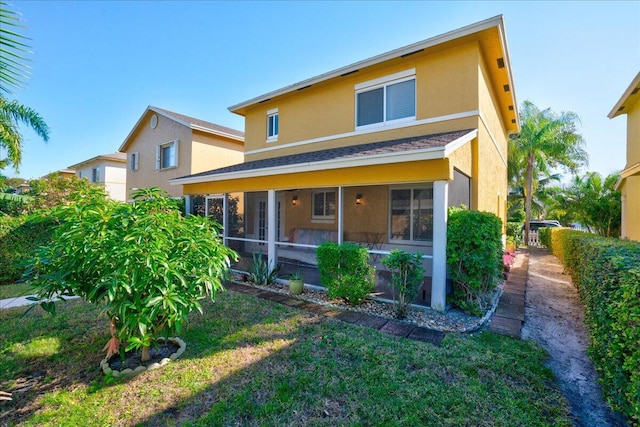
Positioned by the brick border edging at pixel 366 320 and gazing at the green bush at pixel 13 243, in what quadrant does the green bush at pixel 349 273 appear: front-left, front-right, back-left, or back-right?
front-right
